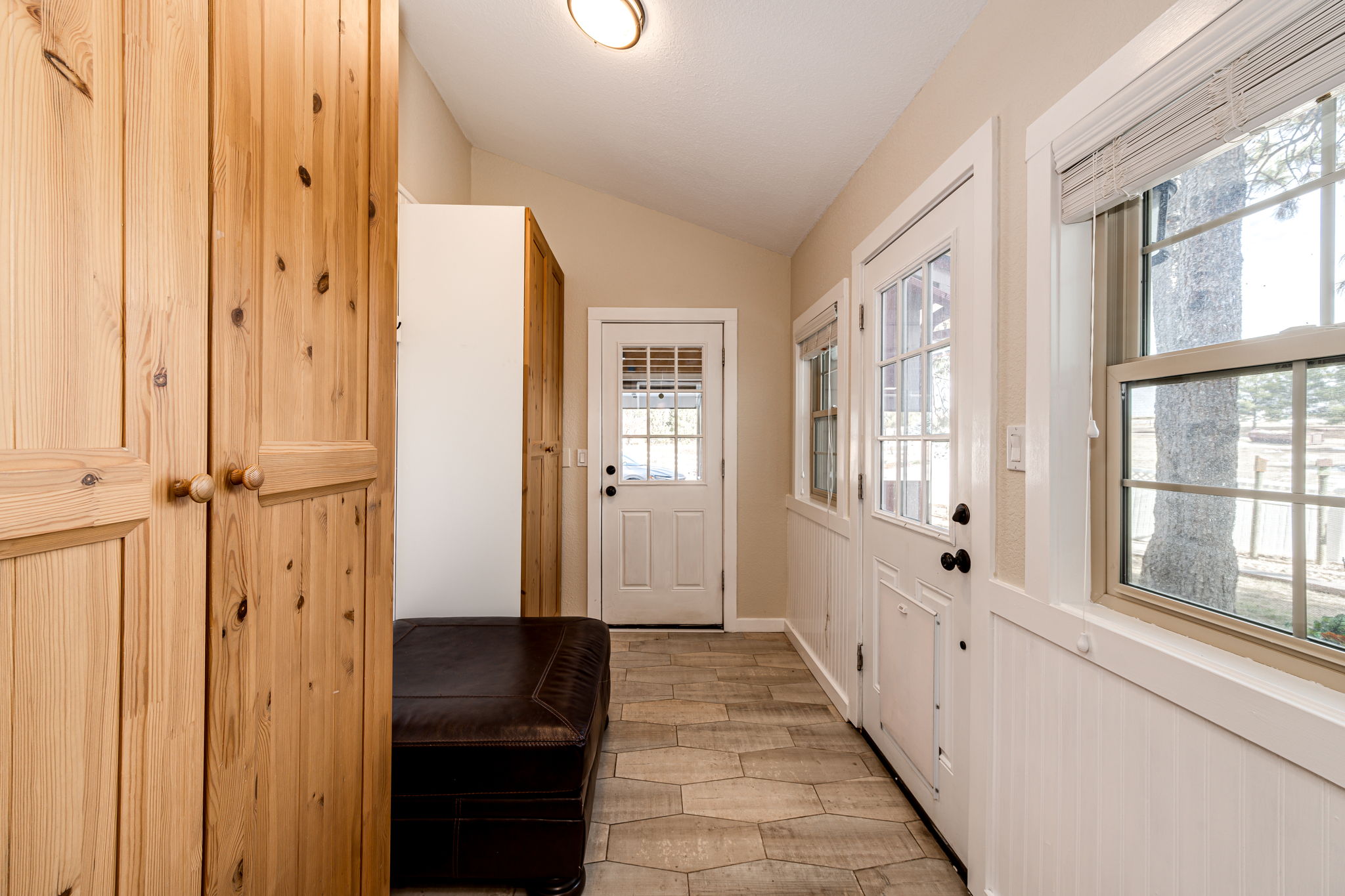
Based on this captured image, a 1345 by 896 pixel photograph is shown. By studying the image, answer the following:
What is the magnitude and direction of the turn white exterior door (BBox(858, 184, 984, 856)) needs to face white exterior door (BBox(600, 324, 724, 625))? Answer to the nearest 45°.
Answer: approximately 90° to its right

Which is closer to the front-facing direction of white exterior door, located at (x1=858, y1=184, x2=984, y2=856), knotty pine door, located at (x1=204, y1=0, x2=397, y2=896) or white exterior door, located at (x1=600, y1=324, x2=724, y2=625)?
the knotty pine door

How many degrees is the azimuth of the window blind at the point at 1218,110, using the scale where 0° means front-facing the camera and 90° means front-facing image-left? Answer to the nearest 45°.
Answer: approximately 45°

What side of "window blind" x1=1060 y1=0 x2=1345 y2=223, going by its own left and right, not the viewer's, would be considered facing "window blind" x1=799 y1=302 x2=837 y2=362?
right

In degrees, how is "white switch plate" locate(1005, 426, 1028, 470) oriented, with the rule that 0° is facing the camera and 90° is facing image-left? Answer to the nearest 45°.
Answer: approximately 45°

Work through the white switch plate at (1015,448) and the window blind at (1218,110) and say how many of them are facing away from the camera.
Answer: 0

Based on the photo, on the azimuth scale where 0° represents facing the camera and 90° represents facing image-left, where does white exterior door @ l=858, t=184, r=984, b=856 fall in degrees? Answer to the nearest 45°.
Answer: approximately 45°

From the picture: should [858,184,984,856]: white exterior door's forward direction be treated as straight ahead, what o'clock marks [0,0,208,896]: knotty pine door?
The knotty pine door is roughly at 11 o'clock from the white exterior door.

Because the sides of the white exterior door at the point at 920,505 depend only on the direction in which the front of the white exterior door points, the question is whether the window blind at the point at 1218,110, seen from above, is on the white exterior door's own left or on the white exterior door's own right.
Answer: on the white exterior door's own left

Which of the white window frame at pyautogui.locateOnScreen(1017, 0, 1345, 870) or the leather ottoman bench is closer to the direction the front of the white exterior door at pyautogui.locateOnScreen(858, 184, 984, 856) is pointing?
the leather ottoman bench

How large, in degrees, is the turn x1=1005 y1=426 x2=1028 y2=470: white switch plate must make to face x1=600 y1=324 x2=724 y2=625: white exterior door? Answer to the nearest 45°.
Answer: approximately 90° to its right

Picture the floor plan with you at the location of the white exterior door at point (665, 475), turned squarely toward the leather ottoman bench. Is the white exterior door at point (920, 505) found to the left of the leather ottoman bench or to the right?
left

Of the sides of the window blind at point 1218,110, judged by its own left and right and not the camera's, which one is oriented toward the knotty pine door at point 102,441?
front
